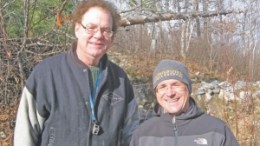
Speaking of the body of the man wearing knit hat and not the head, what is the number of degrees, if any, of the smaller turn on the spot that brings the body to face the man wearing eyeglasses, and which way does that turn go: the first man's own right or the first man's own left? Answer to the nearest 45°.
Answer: approximately 90° to the first man's own right

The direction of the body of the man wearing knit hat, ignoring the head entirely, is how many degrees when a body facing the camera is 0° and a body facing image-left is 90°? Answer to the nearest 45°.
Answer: approximately 0°
